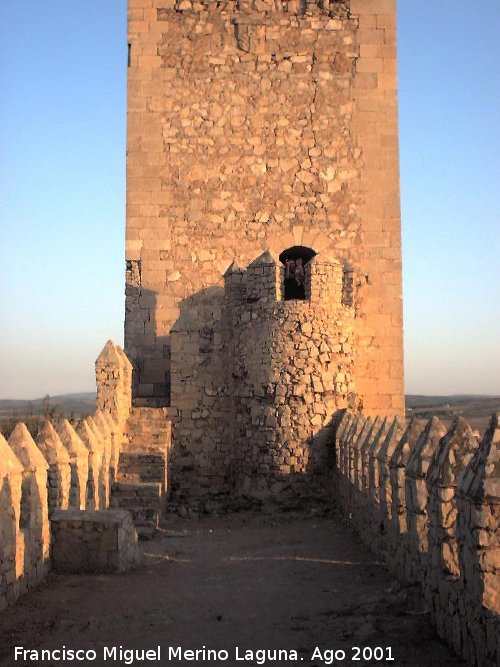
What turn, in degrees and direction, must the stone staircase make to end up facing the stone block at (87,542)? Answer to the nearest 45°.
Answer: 0° — it already faces it

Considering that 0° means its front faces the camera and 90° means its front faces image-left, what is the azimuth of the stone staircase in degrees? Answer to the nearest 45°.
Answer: approximately 0°
